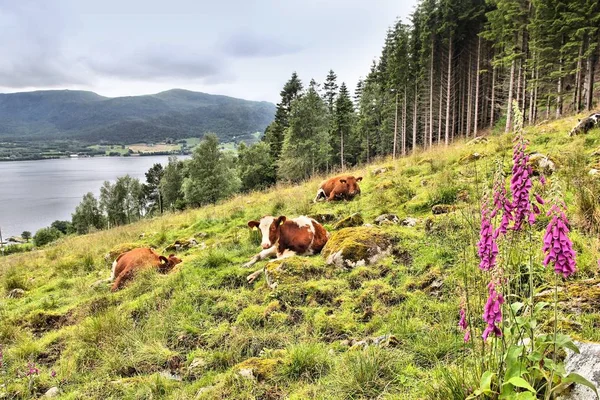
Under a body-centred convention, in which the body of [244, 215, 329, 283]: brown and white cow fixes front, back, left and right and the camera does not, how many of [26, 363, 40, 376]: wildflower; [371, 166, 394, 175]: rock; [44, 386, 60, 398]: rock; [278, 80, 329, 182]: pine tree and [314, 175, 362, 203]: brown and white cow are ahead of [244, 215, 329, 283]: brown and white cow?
2

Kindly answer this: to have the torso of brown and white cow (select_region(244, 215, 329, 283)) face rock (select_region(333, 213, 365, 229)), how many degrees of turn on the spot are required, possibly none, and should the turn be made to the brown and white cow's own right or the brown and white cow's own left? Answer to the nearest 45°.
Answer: approximately 180°

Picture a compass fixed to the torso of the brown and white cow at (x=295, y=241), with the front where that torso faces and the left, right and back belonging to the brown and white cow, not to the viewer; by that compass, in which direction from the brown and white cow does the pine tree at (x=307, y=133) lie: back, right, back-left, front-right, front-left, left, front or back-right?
back-right

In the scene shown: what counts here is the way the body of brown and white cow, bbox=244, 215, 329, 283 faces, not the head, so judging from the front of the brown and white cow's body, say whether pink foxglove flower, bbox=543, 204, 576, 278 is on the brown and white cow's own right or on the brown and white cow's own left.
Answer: on the brown and white cow's own left

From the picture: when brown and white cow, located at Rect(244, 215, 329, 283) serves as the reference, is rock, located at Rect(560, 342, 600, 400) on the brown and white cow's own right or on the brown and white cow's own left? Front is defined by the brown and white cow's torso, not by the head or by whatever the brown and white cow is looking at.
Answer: on the brown and white cow's own left

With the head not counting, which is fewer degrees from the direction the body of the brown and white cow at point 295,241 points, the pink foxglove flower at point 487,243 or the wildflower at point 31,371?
the wildflower

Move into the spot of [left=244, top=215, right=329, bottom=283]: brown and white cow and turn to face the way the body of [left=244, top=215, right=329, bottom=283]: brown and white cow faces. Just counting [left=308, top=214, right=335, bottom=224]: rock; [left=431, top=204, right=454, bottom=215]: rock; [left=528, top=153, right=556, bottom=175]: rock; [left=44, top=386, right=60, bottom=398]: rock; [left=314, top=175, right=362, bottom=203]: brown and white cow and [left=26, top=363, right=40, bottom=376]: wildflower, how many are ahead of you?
2

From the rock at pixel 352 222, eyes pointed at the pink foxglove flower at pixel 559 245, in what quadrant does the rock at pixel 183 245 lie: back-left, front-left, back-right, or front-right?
back-right

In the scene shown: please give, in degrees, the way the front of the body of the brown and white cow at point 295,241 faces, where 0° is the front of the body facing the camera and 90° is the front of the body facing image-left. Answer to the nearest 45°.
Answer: approximately 45°
